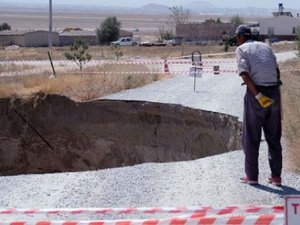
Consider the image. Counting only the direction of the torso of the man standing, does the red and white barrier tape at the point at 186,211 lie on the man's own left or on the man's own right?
on the man's own left

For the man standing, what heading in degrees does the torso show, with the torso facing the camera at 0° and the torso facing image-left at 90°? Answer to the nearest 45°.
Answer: approximately 135°

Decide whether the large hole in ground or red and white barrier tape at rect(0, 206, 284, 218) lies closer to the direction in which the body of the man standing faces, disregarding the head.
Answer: the large hole in ground

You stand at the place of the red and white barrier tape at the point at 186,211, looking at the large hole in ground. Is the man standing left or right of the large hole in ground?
right
